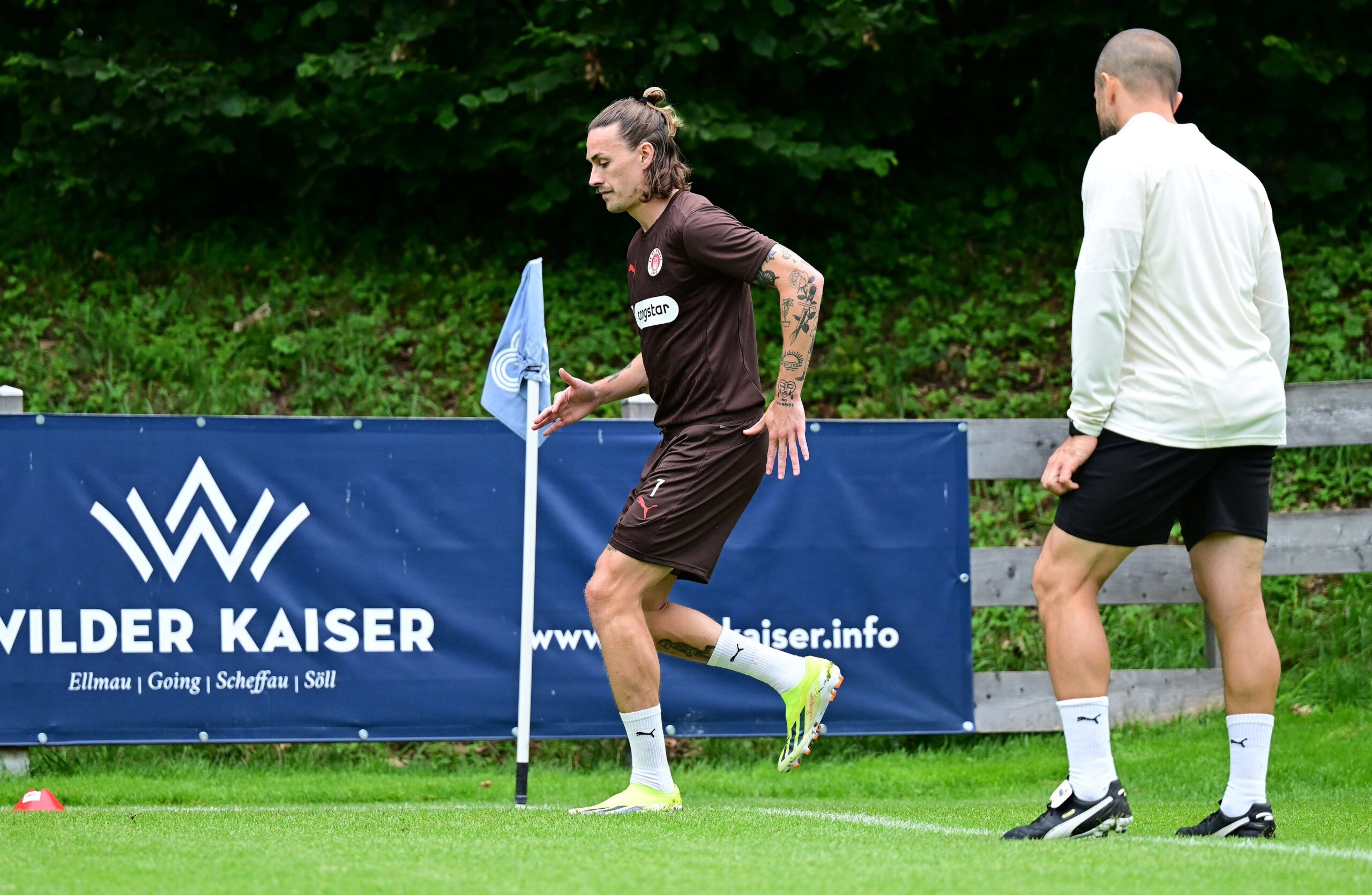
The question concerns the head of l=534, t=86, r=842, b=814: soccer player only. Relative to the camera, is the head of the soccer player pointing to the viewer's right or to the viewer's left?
to the viewer's left

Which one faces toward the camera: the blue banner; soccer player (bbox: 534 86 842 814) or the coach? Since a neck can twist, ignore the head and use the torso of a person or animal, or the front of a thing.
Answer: the blue banner

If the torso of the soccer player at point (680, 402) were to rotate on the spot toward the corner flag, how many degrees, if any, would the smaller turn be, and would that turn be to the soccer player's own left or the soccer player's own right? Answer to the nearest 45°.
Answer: approximately 45° to the soccer player's own right

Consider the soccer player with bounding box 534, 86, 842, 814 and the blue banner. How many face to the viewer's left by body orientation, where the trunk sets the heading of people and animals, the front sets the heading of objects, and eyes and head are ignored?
1

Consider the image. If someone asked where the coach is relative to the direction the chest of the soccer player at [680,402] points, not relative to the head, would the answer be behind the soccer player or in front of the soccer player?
behind

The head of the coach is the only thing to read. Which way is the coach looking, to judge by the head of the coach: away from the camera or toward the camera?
away from the camera

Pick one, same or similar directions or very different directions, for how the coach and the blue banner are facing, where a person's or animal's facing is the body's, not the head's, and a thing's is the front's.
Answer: very different directions

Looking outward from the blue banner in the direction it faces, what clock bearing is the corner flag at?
The corner flag is roughly at 11 o'clock from the blue banner.

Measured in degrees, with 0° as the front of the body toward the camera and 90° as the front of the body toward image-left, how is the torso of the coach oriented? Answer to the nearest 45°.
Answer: approximately 135°

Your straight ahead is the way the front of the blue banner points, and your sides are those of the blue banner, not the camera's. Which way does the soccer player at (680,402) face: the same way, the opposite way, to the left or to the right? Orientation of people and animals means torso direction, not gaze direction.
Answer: to the right

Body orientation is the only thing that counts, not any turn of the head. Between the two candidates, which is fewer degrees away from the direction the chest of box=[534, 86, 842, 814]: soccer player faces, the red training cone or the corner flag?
the red training cone

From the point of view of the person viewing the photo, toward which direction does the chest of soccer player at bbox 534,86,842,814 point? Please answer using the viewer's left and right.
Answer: facing to the left of the viewer
